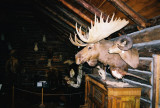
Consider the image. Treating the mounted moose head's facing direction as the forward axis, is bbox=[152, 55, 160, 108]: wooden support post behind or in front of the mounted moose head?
behind

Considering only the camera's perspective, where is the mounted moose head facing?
facing to the left of the viewer
